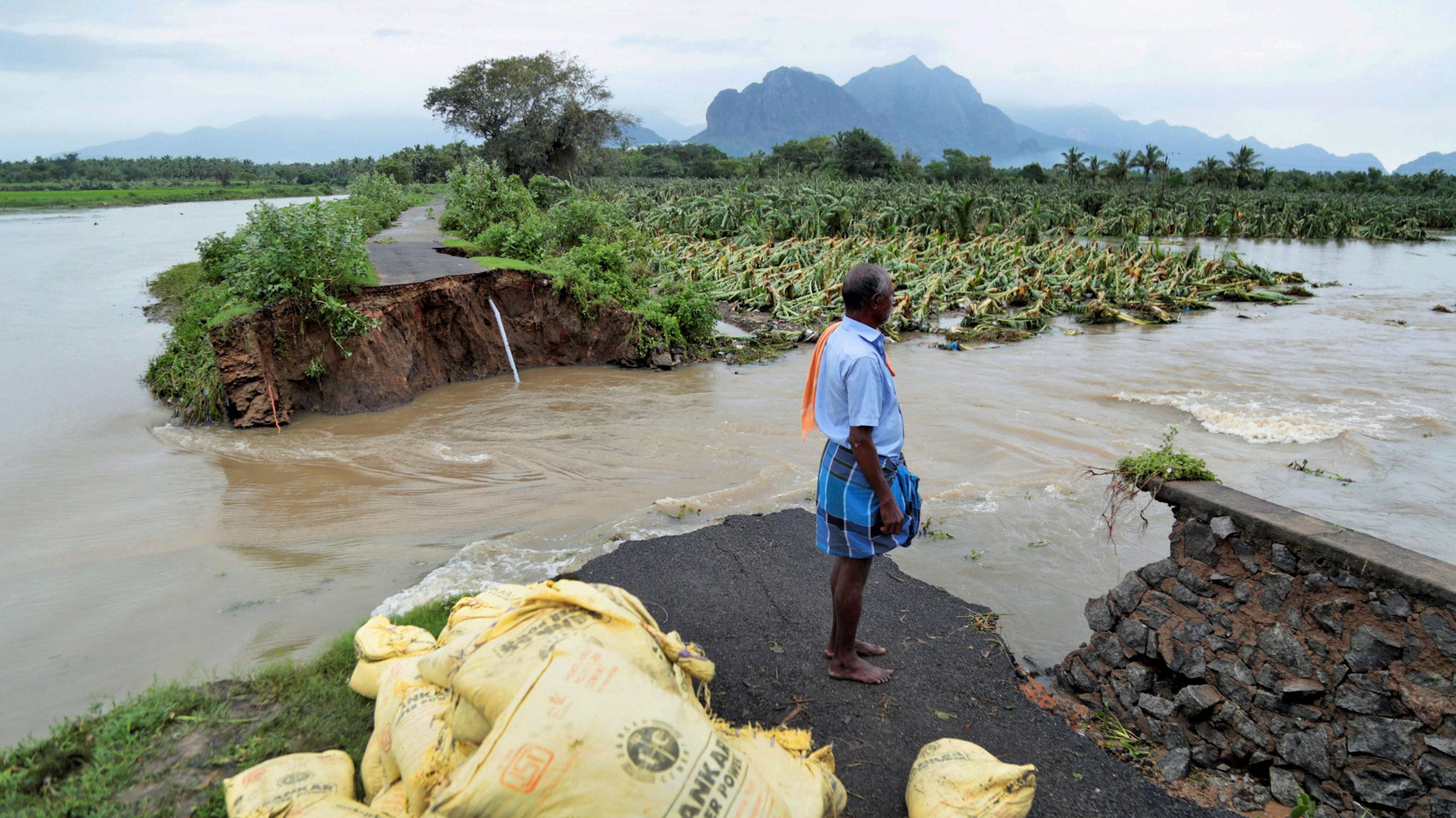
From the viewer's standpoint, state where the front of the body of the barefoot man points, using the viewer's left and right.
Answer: facing to the right of the viewer

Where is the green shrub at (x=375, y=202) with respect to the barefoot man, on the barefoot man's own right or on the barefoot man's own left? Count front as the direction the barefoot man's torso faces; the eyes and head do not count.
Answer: on the barefoot man's own left

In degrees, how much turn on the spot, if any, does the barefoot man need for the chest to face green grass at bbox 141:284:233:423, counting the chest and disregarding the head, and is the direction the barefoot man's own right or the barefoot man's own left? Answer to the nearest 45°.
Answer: approximately 135° to the barefoot man's own left

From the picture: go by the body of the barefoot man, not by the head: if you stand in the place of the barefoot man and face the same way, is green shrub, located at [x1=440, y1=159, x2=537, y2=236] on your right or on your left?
on your left

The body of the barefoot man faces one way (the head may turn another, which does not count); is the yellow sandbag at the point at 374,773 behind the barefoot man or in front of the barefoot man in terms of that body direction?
behind

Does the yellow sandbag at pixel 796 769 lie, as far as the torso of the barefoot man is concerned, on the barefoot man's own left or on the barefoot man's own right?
on the barefoot man's own right

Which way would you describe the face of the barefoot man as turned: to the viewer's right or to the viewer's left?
to the viewer's right

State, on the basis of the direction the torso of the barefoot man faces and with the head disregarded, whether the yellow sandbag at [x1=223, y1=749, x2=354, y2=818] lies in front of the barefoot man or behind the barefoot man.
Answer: behind

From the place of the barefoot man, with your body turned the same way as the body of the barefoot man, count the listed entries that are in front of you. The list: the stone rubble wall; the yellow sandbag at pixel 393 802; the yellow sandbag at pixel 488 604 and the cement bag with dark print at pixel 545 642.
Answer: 1

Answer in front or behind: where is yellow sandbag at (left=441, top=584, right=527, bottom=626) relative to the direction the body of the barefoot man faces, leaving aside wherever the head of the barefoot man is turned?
behind

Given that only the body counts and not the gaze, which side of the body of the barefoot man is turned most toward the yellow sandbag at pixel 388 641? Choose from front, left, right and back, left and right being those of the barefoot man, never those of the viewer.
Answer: back

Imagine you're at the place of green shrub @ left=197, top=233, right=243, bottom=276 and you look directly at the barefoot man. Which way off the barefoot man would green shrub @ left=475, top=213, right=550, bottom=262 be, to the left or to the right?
left
